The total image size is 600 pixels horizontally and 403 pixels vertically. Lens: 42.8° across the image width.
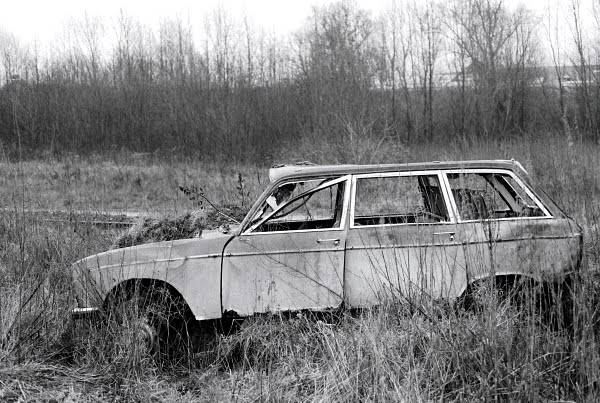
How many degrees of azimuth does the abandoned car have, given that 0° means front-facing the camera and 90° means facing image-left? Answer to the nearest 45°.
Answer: approximately 90°
